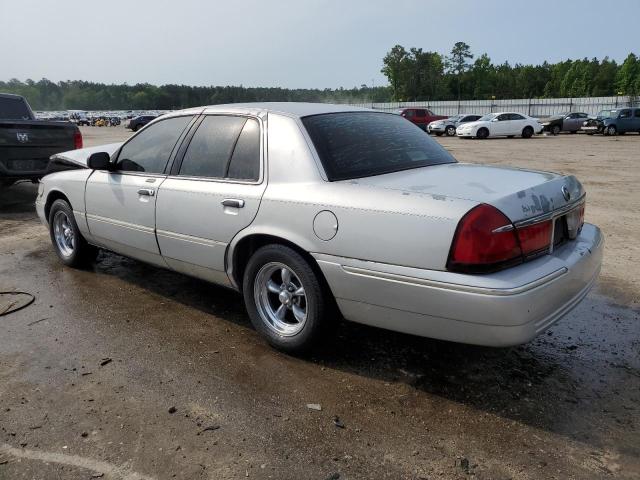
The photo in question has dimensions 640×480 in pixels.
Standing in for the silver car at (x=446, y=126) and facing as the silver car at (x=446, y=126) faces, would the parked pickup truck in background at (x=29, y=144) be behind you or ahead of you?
ahead

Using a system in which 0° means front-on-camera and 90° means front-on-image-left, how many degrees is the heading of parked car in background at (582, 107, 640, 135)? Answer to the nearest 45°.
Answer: approximately 45°

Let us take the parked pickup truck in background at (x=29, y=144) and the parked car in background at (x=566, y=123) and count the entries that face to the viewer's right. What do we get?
0

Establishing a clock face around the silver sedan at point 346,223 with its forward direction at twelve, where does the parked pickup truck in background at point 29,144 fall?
The parked pickup truck in background is roughly at 12 o'clock from the silver sedan.

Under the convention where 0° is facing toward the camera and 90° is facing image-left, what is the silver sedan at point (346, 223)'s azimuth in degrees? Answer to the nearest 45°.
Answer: approximately 135°

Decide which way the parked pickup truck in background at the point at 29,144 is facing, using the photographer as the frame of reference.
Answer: facing away from the viewer and to the left of the viewer

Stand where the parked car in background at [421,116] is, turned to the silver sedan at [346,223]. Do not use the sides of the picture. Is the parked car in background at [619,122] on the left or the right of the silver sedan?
left

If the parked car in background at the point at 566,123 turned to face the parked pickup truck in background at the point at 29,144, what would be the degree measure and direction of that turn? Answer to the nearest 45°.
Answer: approximately 45° to its left

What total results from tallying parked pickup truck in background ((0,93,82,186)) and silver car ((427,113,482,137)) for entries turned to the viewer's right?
0

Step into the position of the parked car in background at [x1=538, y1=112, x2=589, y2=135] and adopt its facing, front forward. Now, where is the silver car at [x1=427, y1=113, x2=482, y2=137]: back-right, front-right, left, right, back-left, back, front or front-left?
front-right

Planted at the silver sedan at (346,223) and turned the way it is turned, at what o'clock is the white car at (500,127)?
The white car is roughly at 2 o'clock from the silver sedan.

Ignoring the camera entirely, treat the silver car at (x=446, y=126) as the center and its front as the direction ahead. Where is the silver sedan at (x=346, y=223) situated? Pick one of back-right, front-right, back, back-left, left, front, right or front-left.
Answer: front-left

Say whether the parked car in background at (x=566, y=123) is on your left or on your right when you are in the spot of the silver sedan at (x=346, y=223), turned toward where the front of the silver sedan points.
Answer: on your right

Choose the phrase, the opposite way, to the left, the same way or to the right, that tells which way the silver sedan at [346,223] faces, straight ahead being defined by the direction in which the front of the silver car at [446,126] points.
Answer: to the right
